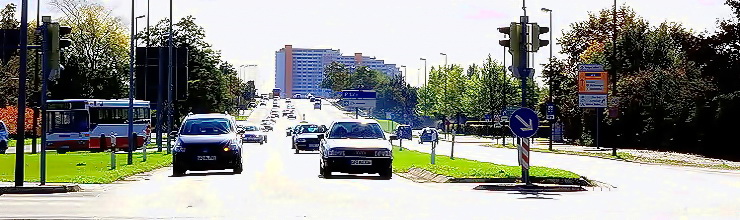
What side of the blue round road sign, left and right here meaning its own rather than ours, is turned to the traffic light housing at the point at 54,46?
right
